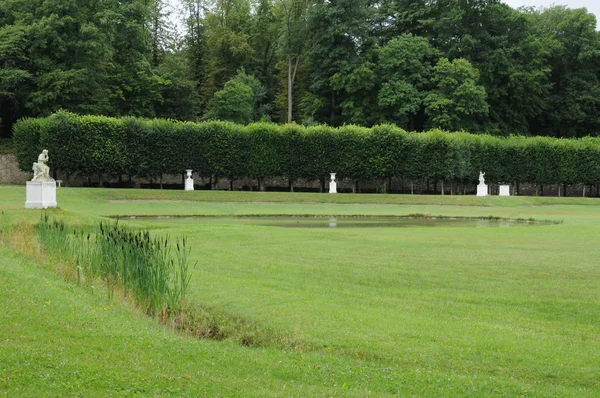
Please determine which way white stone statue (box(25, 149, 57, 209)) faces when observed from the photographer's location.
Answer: facing the viewer and to the right of the viewer
